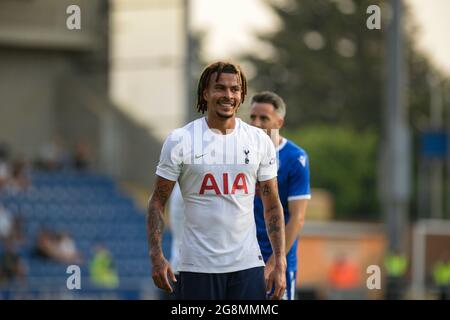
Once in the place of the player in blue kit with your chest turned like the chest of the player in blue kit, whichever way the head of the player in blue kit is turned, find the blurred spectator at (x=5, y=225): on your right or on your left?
on your right

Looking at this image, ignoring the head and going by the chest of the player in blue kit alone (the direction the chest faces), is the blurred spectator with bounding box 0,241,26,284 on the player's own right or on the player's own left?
on the player's own right

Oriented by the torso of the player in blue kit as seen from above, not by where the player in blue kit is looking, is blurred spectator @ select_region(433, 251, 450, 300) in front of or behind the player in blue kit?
behind

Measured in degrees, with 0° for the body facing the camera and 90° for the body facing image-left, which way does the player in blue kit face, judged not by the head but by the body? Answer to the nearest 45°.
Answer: approximately 45°

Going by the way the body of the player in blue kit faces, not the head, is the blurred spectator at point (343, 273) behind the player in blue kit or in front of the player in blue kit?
behind

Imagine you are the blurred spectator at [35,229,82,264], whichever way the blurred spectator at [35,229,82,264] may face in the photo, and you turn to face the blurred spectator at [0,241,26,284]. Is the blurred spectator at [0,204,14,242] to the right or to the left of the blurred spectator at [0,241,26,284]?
right

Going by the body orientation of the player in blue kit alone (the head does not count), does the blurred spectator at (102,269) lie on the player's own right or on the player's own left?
on the player's own right
